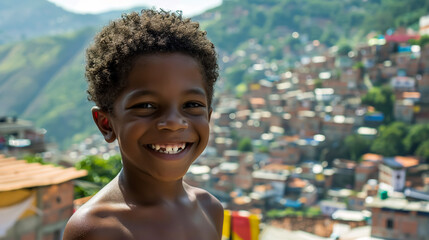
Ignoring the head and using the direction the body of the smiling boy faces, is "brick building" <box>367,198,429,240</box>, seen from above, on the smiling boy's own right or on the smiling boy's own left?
on the smiling boy's own left

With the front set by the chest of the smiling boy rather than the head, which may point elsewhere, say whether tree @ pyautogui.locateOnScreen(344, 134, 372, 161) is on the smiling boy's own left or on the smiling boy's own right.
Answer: on the smiling boy's own left

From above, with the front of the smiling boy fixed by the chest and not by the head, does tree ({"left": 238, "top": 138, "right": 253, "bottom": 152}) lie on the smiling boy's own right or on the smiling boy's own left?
on the smiling boy's own left

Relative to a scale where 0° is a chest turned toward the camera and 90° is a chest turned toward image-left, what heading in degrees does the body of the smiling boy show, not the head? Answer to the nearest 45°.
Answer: approximately 315°

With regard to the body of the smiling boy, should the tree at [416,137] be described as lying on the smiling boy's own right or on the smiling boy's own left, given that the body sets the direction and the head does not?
on the smiling boy's own left

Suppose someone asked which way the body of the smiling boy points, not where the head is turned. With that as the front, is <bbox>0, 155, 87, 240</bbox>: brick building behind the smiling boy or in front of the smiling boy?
behind

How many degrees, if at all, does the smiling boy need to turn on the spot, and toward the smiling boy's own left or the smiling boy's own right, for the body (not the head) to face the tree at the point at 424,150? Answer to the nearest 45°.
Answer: approximately 90° to the smiling boy's own left
